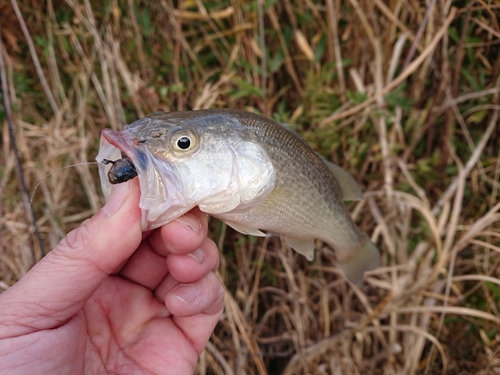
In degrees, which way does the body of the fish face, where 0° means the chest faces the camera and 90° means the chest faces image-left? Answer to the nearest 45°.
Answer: approximately 90°
